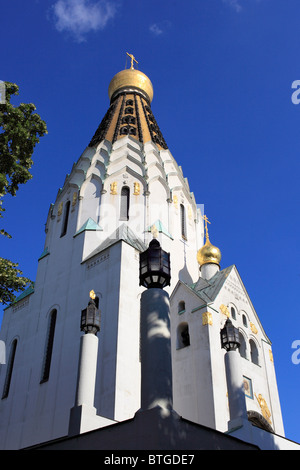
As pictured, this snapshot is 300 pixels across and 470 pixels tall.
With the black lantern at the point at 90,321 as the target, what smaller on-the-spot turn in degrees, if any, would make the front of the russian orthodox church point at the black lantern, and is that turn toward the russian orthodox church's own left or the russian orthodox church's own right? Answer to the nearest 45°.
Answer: approximately 45° to the russian orthodox church's own right

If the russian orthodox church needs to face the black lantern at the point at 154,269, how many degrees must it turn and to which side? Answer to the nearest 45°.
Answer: approximately 45° to its right

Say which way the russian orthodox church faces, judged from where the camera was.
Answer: facing the viewer and to the right of the viewer
